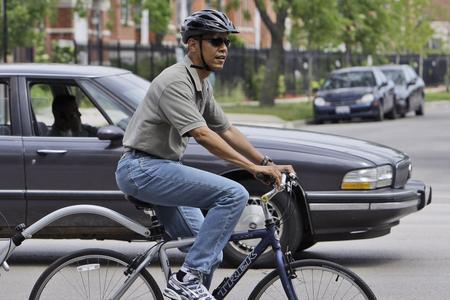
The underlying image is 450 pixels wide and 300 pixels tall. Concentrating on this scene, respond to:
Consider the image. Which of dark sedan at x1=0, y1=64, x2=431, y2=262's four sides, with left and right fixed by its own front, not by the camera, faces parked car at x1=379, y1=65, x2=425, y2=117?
left

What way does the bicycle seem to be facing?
to the viewer's right

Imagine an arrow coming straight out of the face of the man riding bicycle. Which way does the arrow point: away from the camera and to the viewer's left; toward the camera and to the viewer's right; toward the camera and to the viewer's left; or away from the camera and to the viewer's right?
toward the camera and to the viewer's right

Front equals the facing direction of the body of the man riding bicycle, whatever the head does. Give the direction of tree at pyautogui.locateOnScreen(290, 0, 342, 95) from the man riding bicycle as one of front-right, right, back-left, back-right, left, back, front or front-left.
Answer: left

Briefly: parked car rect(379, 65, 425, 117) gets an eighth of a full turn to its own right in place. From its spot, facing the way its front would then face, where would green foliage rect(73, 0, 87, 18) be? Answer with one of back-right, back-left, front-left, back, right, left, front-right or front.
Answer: front

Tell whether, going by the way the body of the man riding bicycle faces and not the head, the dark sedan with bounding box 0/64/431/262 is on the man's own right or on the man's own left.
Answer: on the man's own left

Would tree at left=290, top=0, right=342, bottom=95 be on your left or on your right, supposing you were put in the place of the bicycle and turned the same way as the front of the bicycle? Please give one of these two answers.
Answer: on your left

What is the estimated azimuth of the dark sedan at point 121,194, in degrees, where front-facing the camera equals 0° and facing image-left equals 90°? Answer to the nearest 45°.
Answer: approximately 270°

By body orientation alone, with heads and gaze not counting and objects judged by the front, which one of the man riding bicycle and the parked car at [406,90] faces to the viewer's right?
the man riding bicycle

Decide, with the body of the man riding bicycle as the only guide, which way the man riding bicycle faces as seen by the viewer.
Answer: to the viewer's right
